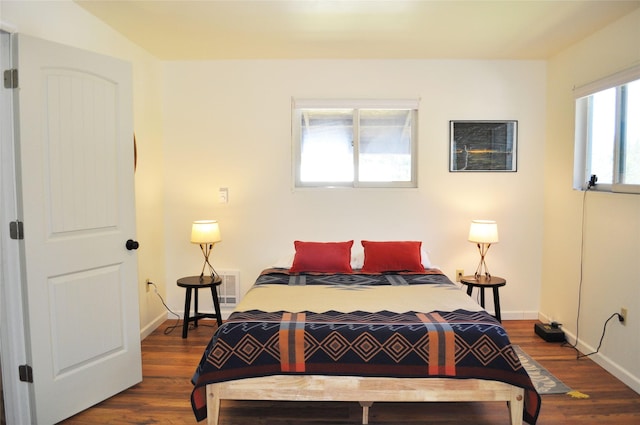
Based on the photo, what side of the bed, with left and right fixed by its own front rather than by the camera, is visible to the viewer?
front

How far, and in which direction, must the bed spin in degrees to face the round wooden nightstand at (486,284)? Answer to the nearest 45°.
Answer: approximately 135° to its left

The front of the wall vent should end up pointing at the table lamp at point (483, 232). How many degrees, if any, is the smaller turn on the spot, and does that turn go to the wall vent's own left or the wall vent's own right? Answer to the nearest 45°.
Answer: approximately 90° to the wall vent's own left

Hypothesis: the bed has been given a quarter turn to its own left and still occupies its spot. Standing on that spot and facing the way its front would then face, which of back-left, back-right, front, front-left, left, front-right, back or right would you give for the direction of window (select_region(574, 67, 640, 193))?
front-left

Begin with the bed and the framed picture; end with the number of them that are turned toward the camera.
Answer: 2

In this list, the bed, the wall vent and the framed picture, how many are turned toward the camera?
3

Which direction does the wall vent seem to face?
toward the camera

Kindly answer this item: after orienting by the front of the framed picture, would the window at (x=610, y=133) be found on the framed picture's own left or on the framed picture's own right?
on the framed picture's own left

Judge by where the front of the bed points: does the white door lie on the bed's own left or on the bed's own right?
on the bed's own right

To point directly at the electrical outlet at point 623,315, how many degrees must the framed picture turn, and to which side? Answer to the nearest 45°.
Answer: approximately 45° to its left

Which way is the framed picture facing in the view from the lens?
facing the viewer
